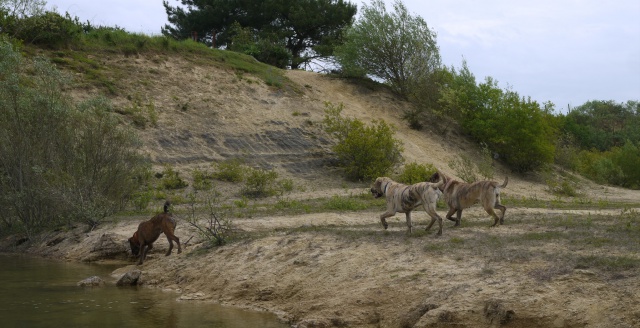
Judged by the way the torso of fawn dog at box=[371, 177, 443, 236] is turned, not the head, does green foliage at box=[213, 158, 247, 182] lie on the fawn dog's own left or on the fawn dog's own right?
on the fawn dog's own right

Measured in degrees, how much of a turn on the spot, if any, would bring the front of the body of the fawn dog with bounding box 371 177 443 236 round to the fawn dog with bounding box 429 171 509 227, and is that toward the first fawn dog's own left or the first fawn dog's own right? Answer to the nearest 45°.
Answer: approximately 135° to the first fawn dog's own right

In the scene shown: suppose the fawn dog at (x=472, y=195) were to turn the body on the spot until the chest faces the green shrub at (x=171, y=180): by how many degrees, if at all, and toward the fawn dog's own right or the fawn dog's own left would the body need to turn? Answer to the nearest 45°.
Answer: approximately 45° to the fawn dog's own right

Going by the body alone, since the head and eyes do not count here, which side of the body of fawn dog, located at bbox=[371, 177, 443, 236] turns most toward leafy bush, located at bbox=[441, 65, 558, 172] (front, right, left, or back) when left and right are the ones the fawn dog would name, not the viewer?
right

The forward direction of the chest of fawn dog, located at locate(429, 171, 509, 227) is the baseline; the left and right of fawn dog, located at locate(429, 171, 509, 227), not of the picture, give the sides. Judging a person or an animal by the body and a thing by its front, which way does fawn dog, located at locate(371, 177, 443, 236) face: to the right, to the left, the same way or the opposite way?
the same way

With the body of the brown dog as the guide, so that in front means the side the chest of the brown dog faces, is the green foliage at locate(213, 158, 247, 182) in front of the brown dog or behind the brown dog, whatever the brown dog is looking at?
behind

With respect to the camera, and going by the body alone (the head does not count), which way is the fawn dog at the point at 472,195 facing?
to the viewer's left

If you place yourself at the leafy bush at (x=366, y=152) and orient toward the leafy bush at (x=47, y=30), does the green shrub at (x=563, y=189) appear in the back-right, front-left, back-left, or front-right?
back-right

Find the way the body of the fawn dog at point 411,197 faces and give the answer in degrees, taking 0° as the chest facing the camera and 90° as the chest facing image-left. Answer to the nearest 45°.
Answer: approximately 90°

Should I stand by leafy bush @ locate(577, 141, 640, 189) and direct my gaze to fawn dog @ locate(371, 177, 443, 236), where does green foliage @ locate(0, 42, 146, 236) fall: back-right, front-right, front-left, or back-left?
front-right

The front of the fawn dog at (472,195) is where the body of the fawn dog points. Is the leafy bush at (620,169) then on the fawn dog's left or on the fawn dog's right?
on the fawn dog's right

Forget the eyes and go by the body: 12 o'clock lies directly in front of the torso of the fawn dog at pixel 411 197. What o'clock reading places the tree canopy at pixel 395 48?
The tree canopy is roughly at 3 o'clock from the fawn dog.

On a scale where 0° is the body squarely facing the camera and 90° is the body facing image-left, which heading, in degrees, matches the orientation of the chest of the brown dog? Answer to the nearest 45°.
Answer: approximately 45°

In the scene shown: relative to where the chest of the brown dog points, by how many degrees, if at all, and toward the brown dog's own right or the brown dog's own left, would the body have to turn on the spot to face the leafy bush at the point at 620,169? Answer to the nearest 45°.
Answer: approximately 180°

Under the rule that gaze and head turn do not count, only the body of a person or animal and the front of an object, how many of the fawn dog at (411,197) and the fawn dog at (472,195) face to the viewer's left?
2
